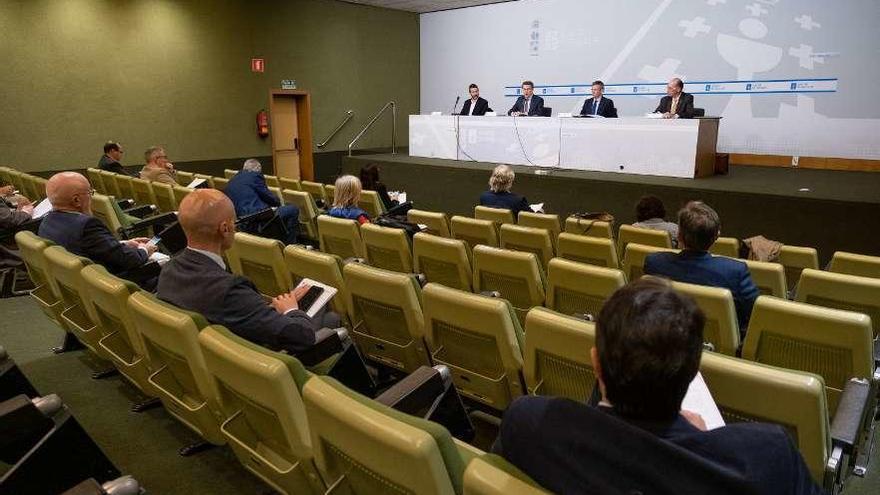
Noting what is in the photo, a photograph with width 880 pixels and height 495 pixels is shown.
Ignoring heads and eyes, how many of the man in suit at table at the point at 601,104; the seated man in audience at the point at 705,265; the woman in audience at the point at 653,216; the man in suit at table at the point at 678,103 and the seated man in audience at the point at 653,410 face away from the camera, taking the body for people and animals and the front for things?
3

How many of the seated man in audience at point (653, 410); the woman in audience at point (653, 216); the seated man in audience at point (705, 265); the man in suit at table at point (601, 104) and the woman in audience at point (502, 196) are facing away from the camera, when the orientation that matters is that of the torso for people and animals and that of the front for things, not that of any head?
4

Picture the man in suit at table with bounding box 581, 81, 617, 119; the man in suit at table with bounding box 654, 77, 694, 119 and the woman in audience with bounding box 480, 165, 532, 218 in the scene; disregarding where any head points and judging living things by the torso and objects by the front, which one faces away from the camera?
the woman in audience

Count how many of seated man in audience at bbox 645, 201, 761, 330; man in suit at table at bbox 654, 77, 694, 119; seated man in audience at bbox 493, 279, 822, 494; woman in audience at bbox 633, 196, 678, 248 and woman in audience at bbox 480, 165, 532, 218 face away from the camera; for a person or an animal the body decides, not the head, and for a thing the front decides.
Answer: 4

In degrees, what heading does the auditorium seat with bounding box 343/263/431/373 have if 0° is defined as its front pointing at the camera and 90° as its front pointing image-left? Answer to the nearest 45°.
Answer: approximately 225°

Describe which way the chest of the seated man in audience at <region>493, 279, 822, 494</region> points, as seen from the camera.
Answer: away from the camera

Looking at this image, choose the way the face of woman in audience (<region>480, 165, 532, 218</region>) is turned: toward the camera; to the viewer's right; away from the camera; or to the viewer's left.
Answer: away from the camera

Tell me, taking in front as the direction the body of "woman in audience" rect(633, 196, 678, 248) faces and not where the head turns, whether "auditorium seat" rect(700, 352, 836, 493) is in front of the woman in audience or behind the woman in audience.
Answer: behind

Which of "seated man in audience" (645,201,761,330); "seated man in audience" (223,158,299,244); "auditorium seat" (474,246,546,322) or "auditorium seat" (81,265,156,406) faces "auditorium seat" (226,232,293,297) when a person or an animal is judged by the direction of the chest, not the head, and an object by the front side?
"auditorium seat" (81,265,156,406)

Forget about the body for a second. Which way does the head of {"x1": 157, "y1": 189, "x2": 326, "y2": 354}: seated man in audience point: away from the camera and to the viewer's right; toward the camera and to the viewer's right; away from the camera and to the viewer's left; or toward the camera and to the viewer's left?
away from the camera and to the viewer's right

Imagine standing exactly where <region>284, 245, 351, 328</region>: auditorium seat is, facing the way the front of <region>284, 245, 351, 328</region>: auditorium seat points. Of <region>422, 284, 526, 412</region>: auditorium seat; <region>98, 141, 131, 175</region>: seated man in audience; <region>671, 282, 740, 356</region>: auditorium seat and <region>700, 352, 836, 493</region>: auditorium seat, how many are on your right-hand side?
3

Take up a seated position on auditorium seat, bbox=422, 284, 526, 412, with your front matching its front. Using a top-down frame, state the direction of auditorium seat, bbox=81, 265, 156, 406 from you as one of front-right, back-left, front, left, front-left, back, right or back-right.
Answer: back-left

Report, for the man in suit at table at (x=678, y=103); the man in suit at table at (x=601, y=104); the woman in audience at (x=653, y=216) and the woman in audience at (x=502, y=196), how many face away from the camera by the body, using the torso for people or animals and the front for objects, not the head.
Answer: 2

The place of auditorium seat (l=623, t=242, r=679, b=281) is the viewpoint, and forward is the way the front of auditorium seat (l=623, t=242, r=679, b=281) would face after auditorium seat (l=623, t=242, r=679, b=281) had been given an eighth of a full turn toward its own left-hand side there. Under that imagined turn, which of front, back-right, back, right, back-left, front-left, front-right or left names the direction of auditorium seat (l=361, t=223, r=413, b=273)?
left

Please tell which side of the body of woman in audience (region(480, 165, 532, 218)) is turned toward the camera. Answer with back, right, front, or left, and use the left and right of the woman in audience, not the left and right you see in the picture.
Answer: back

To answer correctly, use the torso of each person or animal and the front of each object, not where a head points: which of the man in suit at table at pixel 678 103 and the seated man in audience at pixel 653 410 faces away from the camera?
the seated man in audience

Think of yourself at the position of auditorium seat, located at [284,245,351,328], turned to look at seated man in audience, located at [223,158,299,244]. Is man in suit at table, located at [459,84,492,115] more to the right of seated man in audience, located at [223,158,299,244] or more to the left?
right

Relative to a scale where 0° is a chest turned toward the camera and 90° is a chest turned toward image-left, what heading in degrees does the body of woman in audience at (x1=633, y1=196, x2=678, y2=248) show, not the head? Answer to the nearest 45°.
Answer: approximately 180°
